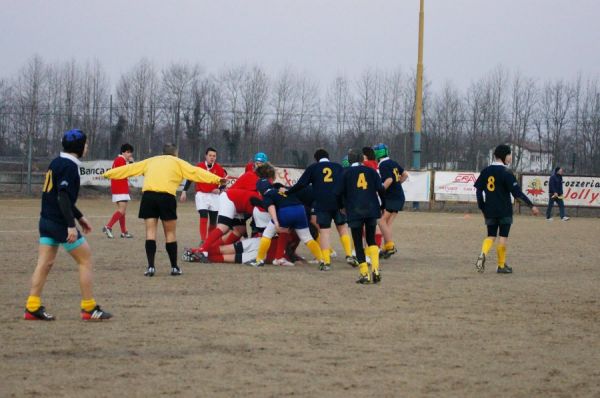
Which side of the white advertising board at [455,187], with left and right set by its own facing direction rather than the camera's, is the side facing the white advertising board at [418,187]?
right

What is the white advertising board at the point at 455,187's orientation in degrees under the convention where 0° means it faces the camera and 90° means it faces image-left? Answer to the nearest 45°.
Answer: approximately 0°

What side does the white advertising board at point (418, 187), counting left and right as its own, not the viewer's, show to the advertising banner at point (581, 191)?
left

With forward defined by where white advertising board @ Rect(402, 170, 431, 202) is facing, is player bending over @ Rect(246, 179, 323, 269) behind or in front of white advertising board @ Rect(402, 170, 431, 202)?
in front

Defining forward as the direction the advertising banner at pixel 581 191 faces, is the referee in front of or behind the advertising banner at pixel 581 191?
in front

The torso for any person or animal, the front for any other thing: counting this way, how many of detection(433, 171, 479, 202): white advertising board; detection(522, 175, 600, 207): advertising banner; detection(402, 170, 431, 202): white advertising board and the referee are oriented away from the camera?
1

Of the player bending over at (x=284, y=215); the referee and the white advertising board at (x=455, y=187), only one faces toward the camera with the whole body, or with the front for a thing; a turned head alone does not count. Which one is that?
the white advertising board

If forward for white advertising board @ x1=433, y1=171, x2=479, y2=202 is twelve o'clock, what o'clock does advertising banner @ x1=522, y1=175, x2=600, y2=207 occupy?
The advertising banner is roughly at 9 o'clock from the white advertising board.

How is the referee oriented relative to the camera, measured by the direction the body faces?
away from the camera

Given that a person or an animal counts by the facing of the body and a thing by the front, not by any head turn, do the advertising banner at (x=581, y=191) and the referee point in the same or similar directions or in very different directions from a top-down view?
very different directions

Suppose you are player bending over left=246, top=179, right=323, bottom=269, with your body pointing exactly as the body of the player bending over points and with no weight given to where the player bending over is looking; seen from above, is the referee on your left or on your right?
on your left

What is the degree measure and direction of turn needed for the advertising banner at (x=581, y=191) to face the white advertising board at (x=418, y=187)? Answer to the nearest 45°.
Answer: approximately 90° to its right
